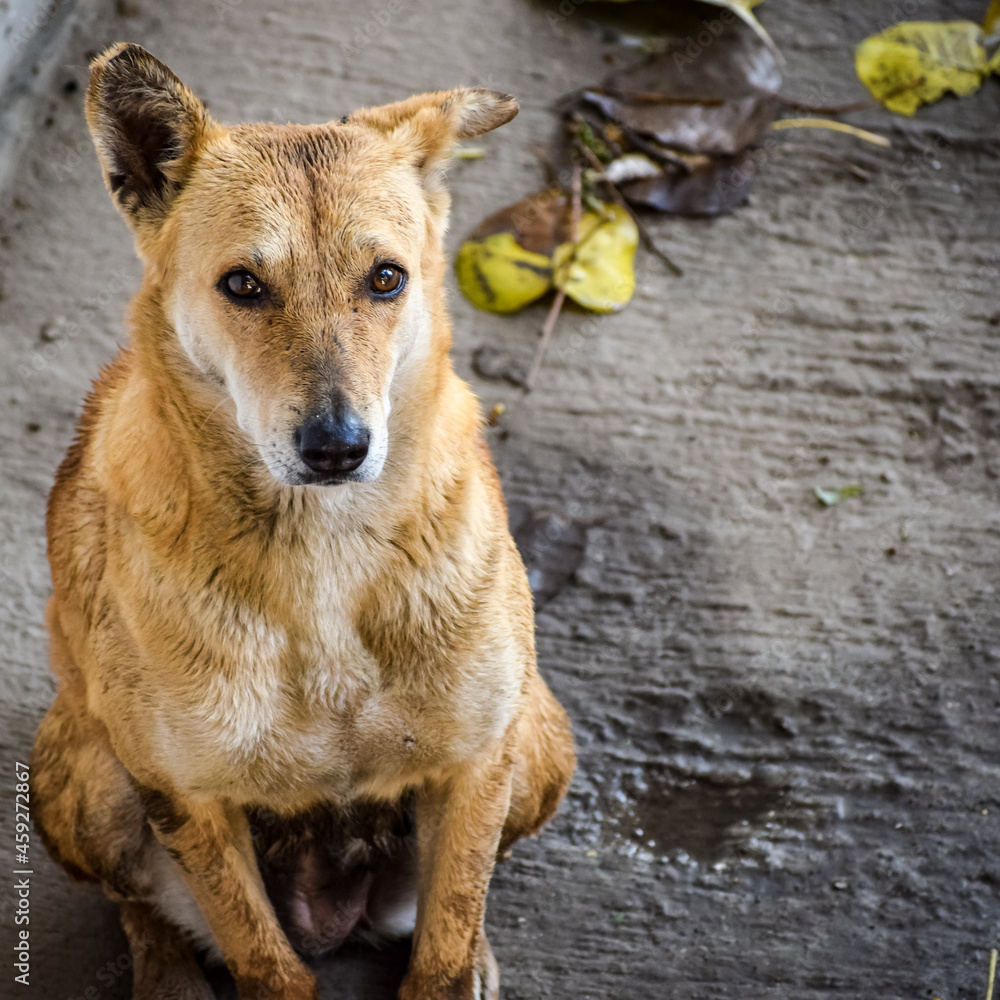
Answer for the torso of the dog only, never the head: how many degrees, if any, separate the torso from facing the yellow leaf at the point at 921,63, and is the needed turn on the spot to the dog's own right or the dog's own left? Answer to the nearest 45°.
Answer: approximately 135° to the dog's own left

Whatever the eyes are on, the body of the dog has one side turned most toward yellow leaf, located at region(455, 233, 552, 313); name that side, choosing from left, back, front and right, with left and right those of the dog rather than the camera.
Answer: back

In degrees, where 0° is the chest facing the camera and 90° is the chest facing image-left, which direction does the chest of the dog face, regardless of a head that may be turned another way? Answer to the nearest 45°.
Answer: approximately 0°

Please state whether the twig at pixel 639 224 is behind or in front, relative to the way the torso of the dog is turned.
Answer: behind

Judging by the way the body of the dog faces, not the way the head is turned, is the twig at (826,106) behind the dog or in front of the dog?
behind

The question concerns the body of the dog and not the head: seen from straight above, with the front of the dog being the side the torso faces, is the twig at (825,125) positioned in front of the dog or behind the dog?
behind

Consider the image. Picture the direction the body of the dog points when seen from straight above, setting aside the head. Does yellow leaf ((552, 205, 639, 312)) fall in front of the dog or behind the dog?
behind
